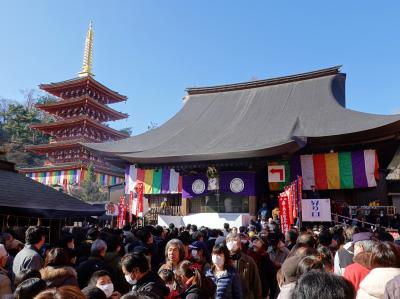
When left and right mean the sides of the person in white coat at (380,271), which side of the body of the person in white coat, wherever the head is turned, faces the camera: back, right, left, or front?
back

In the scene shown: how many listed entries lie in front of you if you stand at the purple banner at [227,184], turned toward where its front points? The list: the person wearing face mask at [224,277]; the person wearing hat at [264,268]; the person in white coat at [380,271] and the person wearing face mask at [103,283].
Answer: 4

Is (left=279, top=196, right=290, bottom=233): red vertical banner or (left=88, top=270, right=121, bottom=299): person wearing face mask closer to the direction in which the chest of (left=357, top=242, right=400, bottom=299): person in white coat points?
the red vertical banner

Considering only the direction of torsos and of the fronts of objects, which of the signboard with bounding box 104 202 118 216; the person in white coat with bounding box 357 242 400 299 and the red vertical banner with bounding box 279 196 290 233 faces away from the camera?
the person in white coat

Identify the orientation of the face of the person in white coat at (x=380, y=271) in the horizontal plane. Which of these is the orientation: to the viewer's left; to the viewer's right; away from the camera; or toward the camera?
away from the camera

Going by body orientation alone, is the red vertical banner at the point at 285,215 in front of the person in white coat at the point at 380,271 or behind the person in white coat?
in front

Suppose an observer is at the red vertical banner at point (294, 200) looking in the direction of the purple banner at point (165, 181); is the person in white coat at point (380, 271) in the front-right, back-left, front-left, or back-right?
back-left

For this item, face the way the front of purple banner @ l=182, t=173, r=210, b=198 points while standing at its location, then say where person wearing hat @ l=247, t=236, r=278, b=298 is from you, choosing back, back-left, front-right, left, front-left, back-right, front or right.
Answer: front

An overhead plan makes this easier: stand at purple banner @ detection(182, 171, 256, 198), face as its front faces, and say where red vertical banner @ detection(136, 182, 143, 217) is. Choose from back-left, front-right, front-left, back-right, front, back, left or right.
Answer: right

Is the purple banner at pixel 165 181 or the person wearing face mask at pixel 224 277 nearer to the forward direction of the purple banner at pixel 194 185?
the person wearing face mask

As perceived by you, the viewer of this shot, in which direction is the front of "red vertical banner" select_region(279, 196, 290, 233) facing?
facing the viewer

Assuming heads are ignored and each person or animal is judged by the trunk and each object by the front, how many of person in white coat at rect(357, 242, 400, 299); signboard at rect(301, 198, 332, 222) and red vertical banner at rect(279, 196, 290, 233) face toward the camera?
2

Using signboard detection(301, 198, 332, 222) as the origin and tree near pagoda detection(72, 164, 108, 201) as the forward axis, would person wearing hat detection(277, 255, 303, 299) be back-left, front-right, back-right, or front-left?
back-left

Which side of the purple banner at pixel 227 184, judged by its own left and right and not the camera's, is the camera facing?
front

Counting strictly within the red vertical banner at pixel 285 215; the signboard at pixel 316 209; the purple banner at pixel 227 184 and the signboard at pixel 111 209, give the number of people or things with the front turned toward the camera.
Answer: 4
